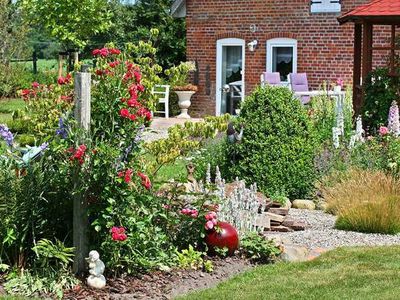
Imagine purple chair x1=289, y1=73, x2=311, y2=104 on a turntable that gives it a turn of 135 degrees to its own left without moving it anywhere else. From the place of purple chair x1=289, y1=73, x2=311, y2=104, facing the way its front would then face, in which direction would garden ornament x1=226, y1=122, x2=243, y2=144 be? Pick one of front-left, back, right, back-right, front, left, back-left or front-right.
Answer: back

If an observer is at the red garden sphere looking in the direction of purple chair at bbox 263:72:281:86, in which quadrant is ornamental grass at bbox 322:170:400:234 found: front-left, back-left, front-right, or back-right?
front-right

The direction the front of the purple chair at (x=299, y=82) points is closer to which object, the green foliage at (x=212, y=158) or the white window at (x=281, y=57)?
the green foliage

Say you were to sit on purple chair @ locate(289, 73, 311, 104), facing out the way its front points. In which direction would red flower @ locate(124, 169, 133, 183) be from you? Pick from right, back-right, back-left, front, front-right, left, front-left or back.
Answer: front-right

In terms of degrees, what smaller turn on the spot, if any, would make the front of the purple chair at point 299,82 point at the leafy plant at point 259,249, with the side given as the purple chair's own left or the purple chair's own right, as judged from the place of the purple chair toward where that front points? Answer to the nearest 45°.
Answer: approximately 45° to the purple chair's own right

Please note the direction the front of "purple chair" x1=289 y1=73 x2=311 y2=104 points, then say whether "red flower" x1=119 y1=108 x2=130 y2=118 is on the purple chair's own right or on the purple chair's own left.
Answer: on the purple chair's own right

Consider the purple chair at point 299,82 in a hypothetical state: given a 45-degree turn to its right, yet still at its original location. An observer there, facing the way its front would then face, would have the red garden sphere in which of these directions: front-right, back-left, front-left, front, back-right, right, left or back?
front

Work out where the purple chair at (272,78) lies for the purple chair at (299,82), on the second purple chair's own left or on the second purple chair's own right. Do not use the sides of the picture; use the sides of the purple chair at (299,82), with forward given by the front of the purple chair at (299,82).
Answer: on the second purple chair's own right

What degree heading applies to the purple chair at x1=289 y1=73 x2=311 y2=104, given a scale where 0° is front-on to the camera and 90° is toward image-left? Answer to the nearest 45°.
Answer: approximately 315°

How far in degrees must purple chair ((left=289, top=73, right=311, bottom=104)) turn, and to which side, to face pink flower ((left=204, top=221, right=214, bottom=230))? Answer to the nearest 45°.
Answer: approximately 45° to its right

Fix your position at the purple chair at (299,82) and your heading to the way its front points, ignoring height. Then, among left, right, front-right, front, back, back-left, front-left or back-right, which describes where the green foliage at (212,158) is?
front-right

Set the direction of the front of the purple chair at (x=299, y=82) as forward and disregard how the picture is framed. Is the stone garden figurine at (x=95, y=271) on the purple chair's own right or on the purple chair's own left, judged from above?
on the purple chair's own right

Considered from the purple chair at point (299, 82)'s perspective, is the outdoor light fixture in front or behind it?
behind

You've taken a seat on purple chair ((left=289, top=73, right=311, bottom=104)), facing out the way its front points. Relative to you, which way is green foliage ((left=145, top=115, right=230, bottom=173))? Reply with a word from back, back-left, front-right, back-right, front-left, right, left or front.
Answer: front-right

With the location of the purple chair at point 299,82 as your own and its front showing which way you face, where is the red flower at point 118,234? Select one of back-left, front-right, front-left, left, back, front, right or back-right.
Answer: front-right

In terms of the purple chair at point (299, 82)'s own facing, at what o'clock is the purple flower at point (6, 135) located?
The purple flower is roughly at 2 o'clock from the purple chair.

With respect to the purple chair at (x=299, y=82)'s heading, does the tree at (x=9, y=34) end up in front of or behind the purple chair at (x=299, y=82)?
behind

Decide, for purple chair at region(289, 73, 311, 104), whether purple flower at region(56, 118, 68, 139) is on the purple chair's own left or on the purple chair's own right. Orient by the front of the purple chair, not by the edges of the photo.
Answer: on the purple chair's own right
